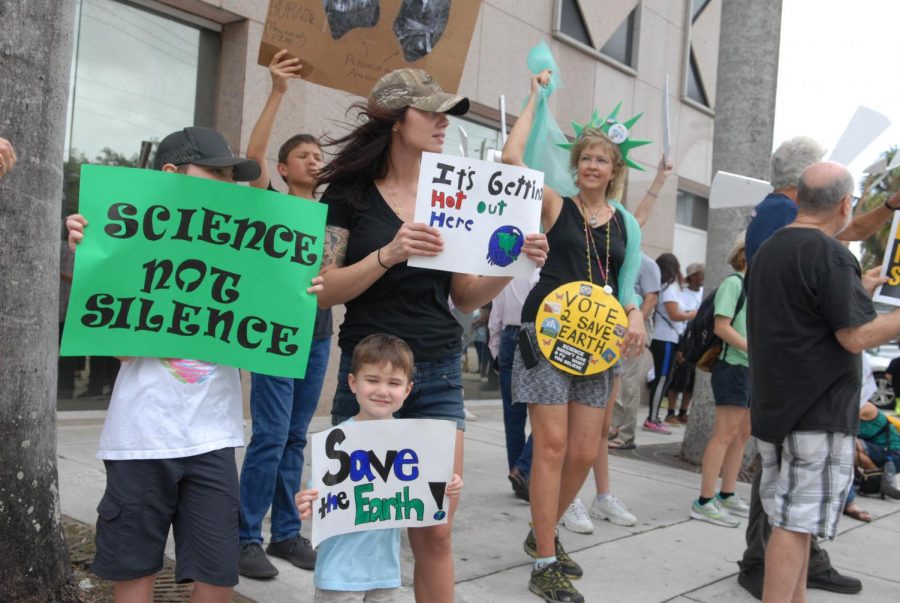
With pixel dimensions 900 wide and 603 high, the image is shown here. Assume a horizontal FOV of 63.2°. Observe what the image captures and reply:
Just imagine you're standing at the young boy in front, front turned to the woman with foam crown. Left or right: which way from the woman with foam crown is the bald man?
right

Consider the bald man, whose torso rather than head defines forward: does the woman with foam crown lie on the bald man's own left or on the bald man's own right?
on the bald man's own left

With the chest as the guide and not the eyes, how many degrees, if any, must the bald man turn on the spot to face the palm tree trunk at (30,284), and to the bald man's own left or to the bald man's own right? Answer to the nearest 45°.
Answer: approximately 180°

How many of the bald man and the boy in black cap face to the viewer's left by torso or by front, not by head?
0

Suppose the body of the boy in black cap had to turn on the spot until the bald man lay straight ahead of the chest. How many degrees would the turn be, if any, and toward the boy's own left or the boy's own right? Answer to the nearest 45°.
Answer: approximately 45° to the boy's own left

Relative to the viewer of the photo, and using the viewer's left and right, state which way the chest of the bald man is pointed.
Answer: facing away from the viewer and to the right of the viewer

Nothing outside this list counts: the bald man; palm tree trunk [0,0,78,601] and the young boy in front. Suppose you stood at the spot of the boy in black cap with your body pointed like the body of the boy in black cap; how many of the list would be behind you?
1

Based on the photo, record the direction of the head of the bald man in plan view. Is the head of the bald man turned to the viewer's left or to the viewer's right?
to the viewer's right

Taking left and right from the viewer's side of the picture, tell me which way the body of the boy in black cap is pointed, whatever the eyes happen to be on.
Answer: facing the viewer and to the right of the viewer

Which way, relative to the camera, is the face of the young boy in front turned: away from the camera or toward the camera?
toward the camera

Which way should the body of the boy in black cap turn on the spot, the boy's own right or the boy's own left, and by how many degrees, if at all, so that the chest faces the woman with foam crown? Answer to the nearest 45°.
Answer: approximately 90° to the boy's own left

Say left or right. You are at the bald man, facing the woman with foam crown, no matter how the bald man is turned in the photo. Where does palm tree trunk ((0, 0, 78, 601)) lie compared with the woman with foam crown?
left

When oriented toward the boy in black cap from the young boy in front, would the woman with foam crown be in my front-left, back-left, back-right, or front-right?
back-right
